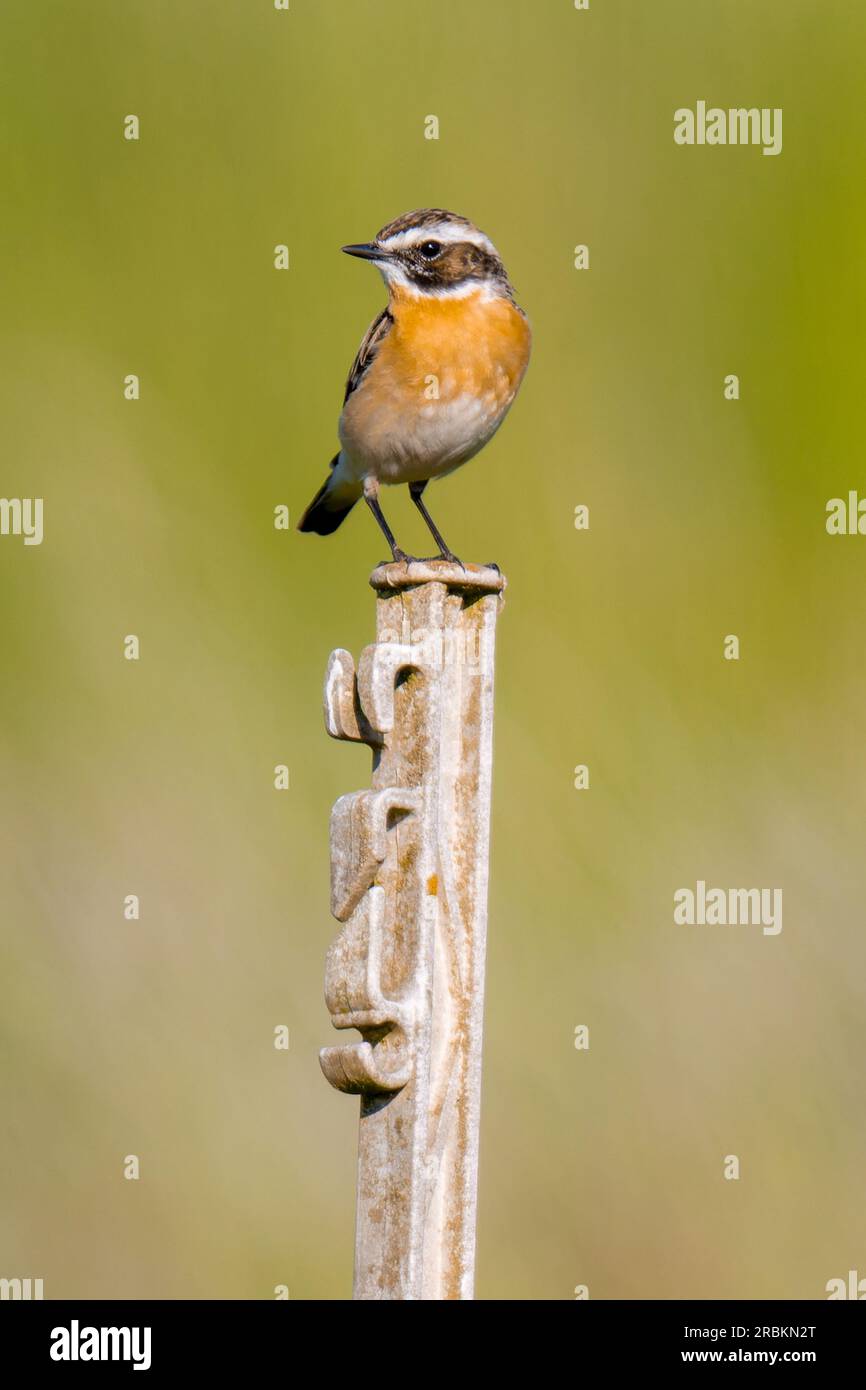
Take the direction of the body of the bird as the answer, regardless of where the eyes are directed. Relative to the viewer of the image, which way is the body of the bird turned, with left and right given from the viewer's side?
facing the viewer and to the right of the viewer
